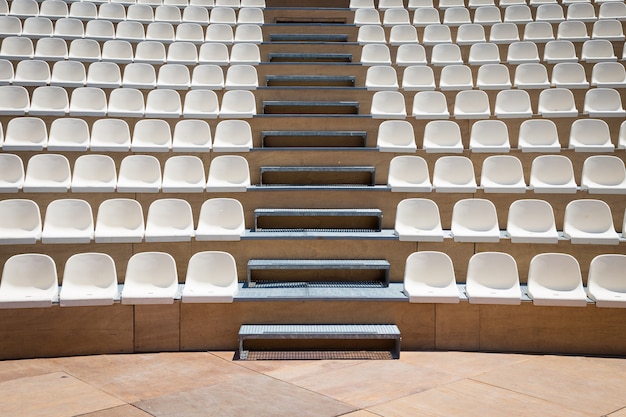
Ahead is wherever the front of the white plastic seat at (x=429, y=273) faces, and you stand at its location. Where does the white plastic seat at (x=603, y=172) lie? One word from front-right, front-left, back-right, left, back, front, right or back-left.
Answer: back-left

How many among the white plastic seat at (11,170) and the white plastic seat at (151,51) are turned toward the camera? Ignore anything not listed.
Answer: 2

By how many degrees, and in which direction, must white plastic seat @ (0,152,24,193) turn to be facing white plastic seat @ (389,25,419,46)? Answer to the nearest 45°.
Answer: approximately 90° to its left

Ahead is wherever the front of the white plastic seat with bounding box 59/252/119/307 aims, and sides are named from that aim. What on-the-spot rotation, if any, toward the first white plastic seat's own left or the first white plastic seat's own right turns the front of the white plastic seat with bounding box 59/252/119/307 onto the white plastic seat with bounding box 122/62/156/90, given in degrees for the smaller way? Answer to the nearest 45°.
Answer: approximately 180°

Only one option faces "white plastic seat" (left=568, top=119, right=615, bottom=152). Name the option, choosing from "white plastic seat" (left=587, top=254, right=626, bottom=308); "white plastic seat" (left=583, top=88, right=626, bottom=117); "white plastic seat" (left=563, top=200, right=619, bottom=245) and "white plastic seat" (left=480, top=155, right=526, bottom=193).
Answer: "white plastic seat" (left=583, top=88, right=626, bottom=117)

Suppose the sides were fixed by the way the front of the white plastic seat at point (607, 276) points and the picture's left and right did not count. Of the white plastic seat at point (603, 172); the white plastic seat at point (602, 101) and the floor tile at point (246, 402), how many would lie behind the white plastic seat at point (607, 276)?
2

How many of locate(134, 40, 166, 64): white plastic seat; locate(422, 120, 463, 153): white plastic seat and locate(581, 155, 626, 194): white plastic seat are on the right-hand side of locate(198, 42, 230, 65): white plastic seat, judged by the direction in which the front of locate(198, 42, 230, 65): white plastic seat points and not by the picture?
1

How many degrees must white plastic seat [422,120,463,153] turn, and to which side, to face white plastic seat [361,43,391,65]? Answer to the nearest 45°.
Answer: approximately 135° to its right

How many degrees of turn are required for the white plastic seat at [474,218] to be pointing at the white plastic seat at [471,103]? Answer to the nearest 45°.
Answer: approximately 180°

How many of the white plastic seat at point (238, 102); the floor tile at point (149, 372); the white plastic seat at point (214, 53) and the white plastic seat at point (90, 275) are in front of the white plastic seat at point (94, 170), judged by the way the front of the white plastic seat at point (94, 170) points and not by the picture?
2

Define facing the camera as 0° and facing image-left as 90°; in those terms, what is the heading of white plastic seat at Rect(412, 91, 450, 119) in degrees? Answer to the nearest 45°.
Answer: approximately 0°

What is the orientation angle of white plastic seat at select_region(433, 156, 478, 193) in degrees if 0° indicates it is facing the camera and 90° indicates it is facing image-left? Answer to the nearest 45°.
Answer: approximately 0°

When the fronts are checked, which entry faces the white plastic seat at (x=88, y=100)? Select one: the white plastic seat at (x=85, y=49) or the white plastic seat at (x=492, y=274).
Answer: the white plastic seat at (x=85, y=49)

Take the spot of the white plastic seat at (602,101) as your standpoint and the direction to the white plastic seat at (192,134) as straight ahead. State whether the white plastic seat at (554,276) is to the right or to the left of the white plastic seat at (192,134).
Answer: left

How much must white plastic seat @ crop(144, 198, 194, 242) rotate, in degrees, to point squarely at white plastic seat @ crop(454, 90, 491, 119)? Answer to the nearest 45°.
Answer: approximately 90° to its left

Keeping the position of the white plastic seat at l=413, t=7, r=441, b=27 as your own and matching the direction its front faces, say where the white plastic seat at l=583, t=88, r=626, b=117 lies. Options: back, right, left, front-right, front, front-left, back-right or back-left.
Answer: front-left
